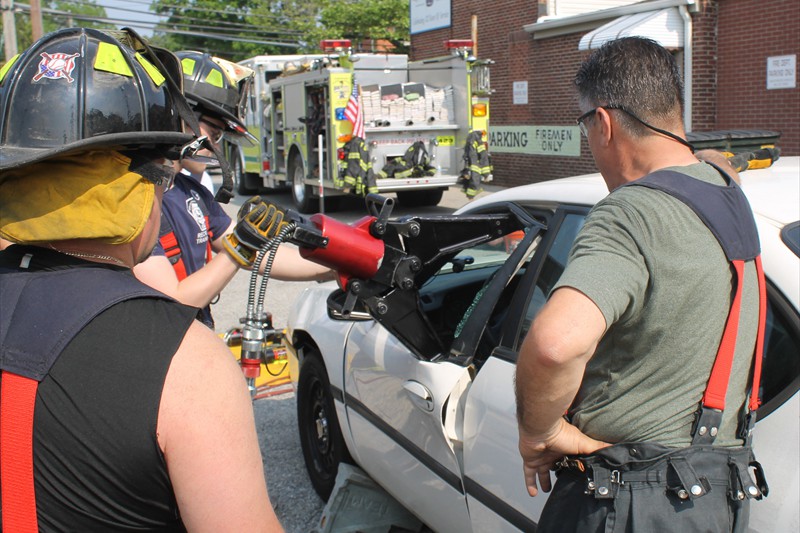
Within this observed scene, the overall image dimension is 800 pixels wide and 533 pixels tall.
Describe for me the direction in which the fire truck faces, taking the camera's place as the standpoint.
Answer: facing away from the viewer and to the left of the viewer

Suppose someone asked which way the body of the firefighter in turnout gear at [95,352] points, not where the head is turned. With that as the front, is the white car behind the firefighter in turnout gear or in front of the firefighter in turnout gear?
in front

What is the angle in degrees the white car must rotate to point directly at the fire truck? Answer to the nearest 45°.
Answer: approximately 45° to its right

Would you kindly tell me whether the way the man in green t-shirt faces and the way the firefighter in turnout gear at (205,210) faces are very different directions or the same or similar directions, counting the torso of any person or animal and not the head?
very different directions

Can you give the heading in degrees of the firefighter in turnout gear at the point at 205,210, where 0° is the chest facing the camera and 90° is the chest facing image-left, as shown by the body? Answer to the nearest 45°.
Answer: approximately 315°

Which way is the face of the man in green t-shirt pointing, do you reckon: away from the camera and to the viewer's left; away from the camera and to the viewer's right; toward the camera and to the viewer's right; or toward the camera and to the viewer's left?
away from the camera and to the viewer's left

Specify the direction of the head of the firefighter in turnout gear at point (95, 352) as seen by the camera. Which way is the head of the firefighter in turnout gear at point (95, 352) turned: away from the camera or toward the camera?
away from the camera

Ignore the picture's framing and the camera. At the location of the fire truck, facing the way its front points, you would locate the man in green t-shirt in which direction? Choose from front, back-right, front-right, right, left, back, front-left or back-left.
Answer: back-left

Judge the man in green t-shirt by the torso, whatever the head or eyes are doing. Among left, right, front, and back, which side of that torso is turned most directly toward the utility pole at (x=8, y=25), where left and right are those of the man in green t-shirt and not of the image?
front

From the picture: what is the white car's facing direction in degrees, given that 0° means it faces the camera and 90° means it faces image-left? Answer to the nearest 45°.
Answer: approximately 135°

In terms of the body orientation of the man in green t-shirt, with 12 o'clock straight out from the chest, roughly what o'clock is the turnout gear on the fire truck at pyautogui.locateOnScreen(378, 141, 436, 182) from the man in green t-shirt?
The turnout gear on the fire truck is roughly at 1 o'clock from the man in green t-shirt.

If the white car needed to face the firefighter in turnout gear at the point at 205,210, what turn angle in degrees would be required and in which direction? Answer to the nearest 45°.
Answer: approximately 45° to its left

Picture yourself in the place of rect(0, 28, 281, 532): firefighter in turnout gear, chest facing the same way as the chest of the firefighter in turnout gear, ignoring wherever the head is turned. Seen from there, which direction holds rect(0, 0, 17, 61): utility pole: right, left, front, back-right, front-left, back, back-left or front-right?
front-left
